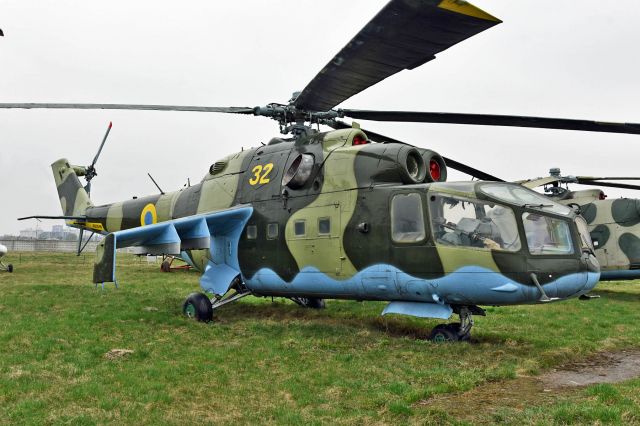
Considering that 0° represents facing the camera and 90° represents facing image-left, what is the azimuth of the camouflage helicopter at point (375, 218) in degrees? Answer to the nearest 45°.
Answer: approximately 315°

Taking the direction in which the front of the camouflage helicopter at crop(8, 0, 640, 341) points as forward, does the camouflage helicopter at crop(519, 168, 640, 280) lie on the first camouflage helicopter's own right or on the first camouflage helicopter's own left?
on the first camouflage helicopter's own left
